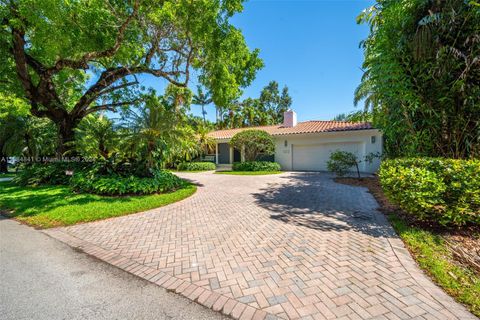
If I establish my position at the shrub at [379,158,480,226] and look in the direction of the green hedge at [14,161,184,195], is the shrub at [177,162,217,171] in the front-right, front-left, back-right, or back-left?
front-right

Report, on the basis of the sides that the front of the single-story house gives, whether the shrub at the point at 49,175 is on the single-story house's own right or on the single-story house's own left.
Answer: on the single-story house's own right

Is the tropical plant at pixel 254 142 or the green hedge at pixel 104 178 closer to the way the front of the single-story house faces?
the green hedge

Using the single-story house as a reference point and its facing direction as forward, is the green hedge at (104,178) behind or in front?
in front

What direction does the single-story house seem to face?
toward the camera

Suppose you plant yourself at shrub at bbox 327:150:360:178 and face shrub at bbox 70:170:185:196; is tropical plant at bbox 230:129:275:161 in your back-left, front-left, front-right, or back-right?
front-right

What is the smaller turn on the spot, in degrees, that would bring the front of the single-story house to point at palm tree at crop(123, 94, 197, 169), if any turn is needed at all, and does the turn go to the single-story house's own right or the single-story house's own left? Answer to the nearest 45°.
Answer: approximately 45° to the single-story house's own right

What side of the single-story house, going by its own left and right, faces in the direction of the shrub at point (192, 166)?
right

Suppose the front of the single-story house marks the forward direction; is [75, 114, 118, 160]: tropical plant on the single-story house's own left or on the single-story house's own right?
on the single-story house's own right

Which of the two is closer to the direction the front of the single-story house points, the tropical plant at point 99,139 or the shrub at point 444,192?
the shrub

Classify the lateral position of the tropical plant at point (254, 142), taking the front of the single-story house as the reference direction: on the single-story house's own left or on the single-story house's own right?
on the single-story house's own right
